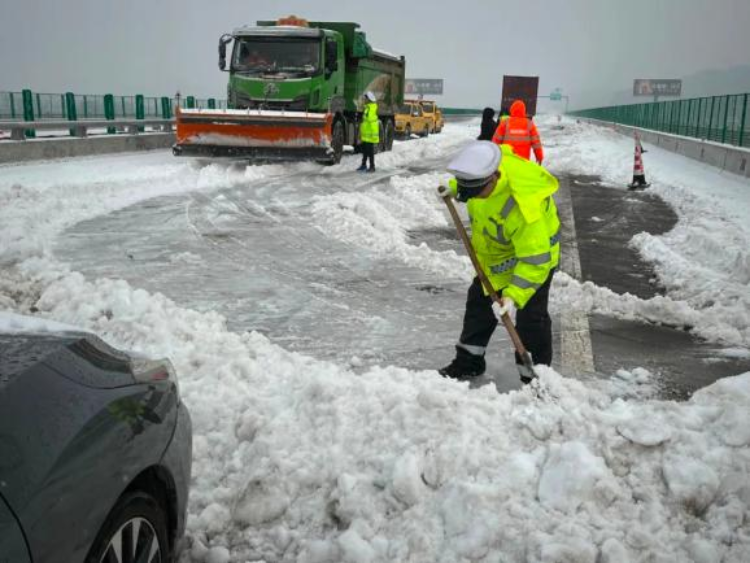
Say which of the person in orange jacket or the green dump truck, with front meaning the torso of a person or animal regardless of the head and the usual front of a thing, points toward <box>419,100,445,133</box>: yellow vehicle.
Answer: the person in orange jacket

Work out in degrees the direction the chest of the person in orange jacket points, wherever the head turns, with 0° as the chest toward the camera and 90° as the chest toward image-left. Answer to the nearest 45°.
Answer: approximately 180°

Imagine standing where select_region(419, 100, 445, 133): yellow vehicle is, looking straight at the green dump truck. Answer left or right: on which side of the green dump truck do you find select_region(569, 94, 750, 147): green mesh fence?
left

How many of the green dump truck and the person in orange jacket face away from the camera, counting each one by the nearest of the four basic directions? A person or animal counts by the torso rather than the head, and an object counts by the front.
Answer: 1

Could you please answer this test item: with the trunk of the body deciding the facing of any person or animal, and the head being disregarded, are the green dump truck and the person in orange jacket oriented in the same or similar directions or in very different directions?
very different directions

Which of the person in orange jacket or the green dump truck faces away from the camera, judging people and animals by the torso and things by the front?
the person in orange jacket

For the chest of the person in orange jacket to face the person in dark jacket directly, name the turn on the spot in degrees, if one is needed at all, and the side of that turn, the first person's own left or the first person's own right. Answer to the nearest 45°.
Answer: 0° — they already face them

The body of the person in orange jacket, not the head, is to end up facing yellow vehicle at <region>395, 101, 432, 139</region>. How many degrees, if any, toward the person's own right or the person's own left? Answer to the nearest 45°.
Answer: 0° — they already face it

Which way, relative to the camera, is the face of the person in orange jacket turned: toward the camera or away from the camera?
away from the camera

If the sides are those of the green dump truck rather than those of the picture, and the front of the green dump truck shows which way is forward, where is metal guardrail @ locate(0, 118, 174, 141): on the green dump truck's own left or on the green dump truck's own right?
on the green dump truck's own right

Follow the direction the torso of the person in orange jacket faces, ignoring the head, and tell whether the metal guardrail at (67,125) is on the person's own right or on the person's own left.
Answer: on the person's own left

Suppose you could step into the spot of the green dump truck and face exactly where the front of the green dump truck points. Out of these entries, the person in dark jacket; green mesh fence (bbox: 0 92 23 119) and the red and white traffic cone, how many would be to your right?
1

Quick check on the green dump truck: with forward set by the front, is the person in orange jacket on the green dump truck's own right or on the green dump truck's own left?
on the green dump truck's own left

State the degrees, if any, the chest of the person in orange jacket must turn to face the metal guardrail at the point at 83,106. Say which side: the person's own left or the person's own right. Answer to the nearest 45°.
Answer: approximately 45° to the person's own left
